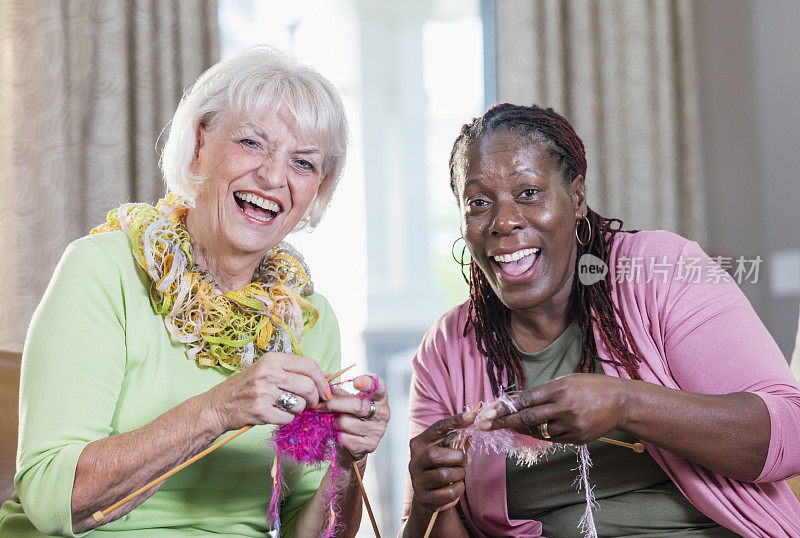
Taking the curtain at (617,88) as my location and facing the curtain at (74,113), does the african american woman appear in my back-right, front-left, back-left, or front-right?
front-left

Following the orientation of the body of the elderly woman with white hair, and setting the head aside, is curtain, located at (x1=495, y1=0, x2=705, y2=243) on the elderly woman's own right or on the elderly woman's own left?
on the elderly woman's own left

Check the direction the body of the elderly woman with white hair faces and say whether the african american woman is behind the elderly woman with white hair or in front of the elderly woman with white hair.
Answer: in front

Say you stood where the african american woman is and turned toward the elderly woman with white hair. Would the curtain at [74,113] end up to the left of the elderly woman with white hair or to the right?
right

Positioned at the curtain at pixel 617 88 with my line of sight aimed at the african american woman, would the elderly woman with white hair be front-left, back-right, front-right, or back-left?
front-right

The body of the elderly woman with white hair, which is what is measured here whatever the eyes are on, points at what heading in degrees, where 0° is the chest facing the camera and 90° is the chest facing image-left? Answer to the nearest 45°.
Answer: approximately 315°

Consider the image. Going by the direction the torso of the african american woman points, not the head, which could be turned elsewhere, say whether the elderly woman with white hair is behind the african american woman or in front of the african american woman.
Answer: in front

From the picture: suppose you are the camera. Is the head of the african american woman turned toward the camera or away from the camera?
toward the camera

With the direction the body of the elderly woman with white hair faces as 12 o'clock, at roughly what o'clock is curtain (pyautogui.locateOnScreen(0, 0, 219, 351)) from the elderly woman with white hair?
The curtain is roughly at 7 o'clock from the elderly woman with white hair.

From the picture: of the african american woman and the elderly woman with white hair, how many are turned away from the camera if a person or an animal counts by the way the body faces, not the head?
0

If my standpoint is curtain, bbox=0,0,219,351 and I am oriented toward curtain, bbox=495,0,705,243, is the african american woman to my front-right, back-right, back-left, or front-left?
front-right

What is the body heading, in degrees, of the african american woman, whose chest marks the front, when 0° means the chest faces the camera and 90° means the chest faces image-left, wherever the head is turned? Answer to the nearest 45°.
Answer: approximately 45°

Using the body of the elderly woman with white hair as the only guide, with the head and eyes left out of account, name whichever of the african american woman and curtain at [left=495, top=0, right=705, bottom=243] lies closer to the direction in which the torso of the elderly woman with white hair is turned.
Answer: the african american woman

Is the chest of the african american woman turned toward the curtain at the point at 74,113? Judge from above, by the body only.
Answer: no

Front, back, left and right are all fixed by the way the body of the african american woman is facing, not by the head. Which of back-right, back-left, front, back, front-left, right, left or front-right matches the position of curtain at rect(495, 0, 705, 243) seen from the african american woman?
back-right
